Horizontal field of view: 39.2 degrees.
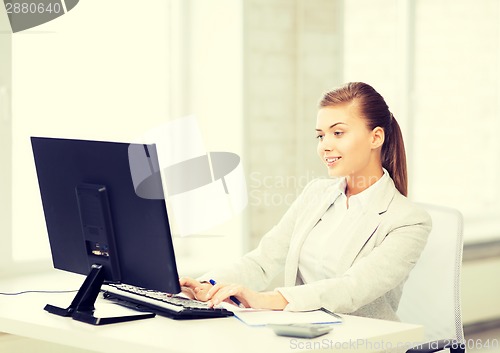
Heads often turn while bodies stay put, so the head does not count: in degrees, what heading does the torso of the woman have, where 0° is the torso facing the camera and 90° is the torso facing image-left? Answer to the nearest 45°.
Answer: approximately 45°

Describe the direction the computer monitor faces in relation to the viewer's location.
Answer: facing away from the viewer and to the right of the viewer

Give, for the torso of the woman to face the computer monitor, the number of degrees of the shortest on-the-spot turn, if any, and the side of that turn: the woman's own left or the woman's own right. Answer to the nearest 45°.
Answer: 0° — they already face it

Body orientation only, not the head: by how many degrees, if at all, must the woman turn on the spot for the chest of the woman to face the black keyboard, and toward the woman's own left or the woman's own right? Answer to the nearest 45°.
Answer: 0° — they already face it

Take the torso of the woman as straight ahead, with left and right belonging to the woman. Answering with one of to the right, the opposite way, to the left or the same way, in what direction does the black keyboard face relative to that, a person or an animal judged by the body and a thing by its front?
the opposite way

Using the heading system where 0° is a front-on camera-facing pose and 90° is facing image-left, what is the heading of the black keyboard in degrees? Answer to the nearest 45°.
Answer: approximately 225°
